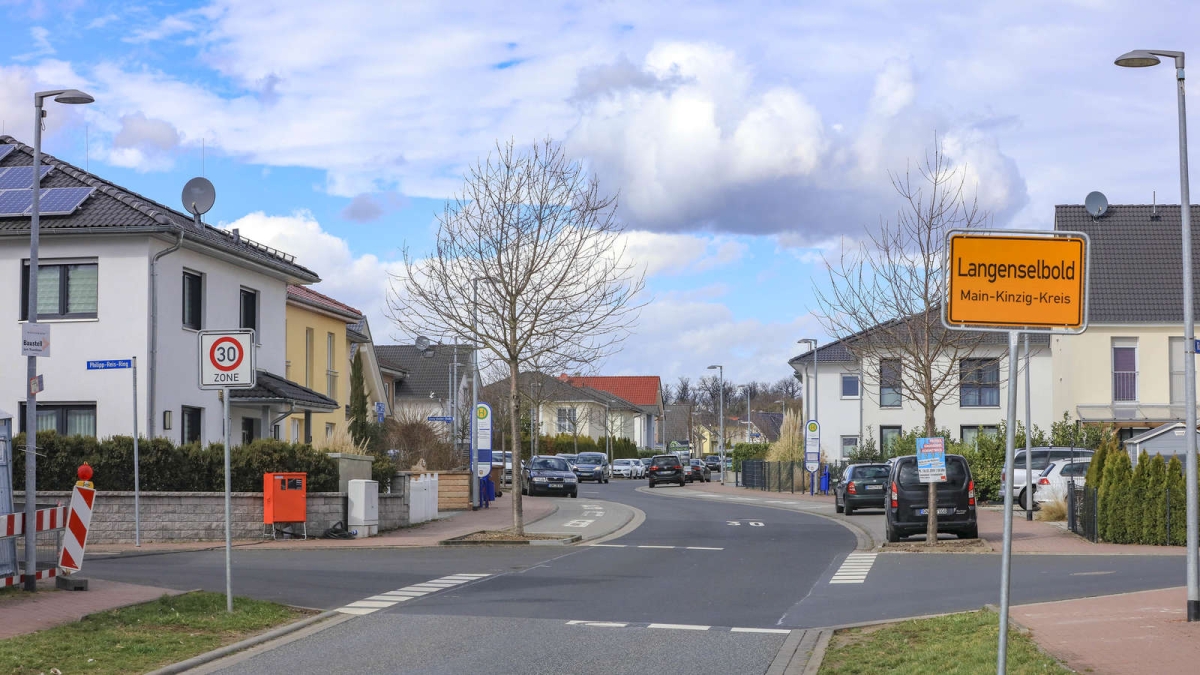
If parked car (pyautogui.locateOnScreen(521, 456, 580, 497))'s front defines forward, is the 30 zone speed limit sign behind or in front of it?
in front

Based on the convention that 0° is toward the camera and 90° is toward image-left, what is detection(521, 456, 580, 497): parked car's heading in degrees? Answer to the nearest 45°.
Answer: approximately 0°

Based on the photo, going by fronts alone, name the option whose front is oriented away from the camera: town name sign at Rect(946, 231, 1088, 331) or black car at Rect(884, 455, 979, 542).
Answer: the black car

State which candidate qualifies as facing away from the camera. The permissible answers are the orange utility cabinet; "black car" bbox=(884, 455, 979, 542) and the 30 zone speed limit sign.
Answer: the black car

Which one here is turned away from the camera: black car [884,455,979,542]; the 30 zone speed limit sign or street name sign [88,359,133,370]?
the black car

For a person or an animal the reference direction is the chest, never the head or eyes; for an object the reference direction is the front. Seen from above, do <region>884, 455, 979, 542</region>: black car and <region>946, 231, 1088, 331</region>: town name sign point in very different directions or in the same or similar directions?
very different directions

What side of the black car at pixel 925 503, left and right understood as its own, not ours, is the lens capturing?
back

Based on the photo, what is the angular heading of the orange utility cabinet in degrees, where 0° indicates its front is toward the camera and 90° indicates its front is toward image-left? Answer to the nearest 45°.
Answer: approximately 0°

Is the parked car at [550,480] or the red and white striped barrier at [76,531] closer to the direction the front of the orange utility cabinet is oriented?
the red and white striped barrier

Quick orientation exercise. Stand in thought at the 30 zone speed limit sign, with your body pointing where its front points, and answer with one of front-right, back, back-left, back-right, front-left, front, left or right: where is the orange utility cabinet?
back
